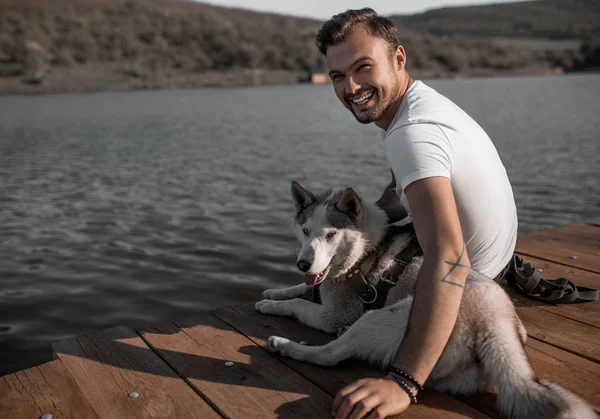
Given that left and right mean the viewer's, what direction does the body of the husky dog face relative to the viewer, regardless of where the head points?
facing to the left of the viewer
